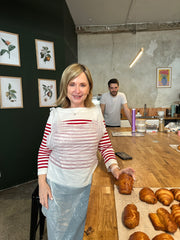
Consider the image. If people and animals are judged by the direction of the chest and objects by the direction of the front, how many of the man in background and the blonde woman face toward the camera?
2

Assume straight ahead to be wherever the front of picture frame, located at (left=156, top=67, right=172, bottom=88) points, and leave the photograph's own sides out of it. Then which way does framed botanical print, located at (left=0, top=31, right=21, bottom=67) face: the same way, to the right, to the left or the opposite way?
to the left

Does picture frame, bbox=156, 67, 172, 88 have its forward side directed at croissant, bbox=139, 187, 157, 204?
yes

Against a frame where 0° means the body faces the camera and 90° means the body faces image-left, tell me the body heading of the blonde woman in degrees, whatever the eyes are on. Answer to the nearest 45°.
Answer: approximately 0°

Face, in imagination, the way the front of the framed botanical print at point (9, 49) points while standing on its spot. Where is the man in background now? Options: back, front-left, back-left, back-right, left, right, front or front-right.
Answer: front-left

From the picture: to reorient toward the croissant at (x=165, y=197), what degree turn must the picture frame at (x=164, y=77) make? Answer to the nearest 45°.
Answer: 0° — it already faces it

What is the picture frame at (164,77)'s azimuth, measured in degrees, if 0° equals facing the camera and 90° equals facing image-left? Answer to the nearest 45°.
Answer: approximately 0°

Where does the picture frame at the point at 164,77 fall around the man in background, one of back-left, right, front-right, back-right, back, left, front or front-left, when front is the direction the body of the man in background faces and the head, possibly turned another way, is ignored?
back-left

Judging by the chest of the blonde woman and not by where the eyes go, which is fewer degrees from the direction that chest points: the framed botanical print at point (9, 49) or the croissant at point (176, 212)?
the croissant

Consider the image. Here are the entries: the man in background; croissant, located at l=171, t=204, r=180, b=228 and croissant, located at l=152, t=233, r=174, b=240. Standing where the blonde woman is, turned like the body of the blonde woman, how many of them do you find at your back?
1
